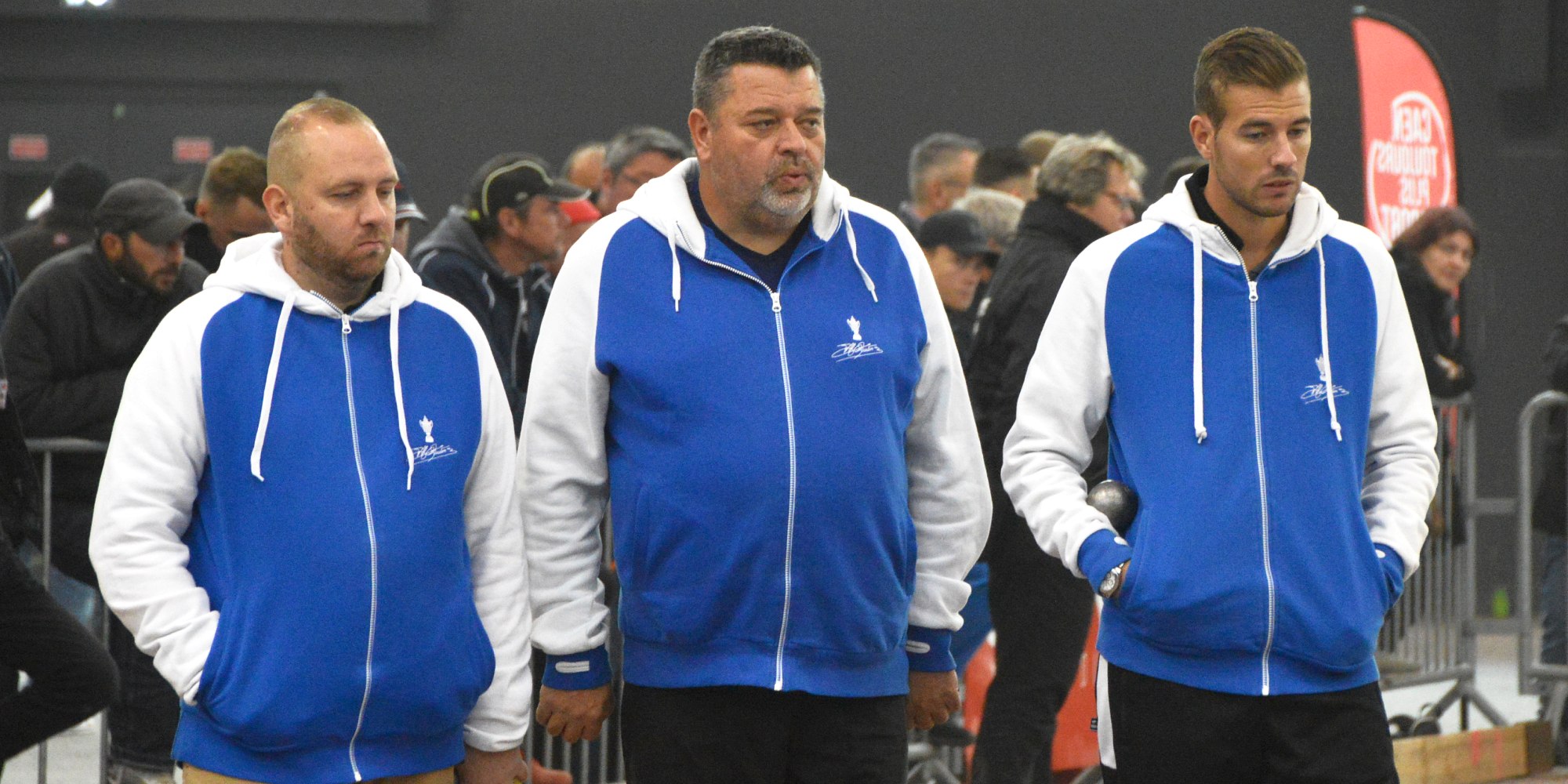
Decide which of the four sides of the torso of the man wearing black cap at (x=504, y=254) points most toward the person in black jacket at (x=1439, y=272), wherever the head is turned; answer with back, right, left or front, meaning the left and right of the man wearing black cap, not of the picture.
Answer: front

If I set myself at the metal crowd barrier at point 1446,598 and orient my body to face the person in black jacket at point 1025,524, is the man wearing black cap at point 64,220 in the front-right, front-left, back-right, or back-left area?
front-right

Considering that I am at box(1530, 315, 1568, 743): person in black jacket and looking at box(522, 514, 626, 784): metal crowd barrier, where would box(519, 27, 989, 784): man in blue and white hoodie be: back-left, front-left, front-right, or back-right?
front-left

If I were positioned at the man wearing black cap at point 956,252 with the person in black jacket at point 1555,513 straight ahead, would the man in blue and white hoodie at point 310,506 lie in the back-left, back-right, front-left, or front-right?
back-right

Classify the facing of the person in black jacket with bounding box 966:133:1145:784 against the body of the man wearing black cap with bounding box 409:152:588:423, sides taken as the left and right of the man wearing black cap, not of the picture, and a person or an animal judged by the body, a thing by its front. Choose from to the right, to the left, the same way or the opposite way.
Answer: the same way

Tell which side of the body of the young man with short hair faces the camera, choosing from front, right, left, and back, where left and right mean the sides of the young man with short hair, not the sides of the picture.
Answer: front

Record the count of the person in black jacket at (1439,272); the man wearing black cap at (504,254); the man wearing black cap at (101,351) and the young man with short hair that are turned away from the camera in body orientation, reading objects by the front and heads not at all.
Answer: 0

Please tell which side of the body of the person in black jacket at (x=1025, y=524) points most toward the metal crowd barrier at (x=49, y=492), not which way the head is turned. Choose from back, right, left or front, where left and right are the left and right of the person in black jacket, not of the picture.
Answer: back

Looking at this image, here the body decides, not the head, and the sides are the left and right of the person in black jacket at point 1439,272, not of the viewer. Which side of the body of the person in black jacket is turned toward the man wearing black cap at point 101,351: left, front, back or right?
right

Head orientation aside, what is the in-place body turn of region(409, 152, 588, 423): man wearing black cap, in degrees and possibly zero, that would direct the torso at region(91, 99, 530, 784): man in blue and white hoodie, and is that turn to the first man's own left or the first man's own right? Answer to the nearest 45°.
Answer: approximately 90° to the first man's own right

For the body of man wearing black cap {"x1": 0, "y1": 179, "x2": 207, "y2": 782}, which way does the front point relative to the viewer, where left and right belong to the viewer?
facing the viewer and to the right of the viewer

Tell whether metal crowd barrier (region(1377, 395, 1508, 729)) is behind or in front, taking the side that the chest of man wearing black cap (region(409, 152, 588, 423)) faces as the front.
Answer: in front

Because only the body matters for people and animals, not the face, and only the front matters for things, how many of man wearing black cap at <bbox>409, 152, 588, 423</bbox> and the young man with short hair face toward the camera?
1
